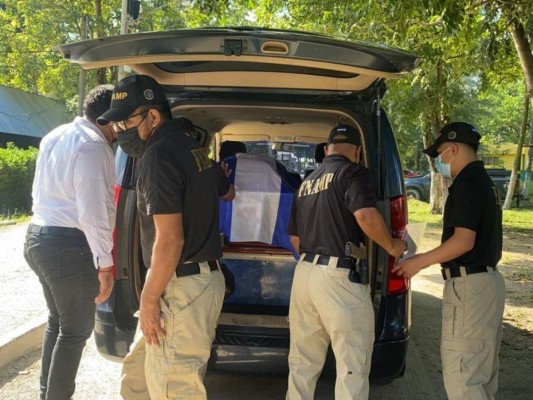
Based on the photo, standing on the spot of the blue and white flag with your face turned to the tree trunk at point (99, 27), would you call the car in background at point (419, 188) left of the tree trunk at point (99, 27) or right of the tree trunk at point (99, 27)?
right

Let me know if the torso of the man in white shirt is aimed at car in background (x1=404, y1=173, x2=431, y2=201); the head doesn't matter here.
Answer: yes

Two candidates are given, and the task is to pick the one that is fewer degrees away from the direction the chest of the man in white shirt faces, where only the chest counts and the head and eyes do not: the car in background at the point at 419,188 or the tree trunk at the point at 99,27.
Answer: the car in background

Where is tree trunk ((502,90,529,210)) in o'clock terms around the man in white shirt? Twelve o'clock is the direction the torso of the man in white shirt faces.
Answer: The tree trunk is roughly at 12 o'clock from the man in white shirt.

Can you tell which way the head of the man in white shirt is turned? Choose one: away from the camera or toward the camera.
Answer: away from the camera

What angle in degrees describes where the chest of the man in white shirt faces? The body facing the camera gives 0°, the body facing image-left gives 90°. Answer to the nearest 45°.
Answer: approximately 225°

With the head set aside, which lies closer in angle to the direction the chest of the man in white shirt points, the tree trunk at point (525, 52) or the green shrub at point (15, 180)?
the tree trunk

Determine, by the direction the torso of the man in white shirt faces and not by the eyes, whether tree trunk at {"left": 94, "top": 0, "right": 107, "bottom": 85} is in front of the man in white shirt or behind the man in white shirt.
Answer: in front

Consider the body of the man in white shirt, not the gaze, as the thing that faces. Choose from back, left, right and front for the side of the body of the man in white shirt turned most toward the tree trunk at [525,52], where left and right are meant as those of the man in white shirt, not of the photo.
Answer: front

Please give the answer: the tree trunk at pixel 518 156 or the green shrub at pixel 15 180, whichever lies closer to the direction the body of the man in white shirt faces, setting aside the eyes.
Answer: the tree trunk

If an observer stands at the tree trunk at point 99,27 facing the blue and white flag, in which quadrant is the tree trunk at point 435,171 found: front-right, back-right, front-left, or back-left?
front-left

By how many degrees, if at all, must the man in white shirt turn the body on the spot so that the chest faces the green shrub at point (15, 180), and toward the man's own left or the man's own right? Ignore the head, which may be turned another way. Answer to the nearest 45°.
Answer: approximately 45° to the man's own left

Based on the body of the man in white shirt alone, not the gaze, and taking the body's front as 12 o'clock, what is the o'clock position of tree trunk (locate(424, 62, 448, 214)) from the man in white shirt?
The tree trunk is roughly at 12 o'clock from the man in white shirt.
